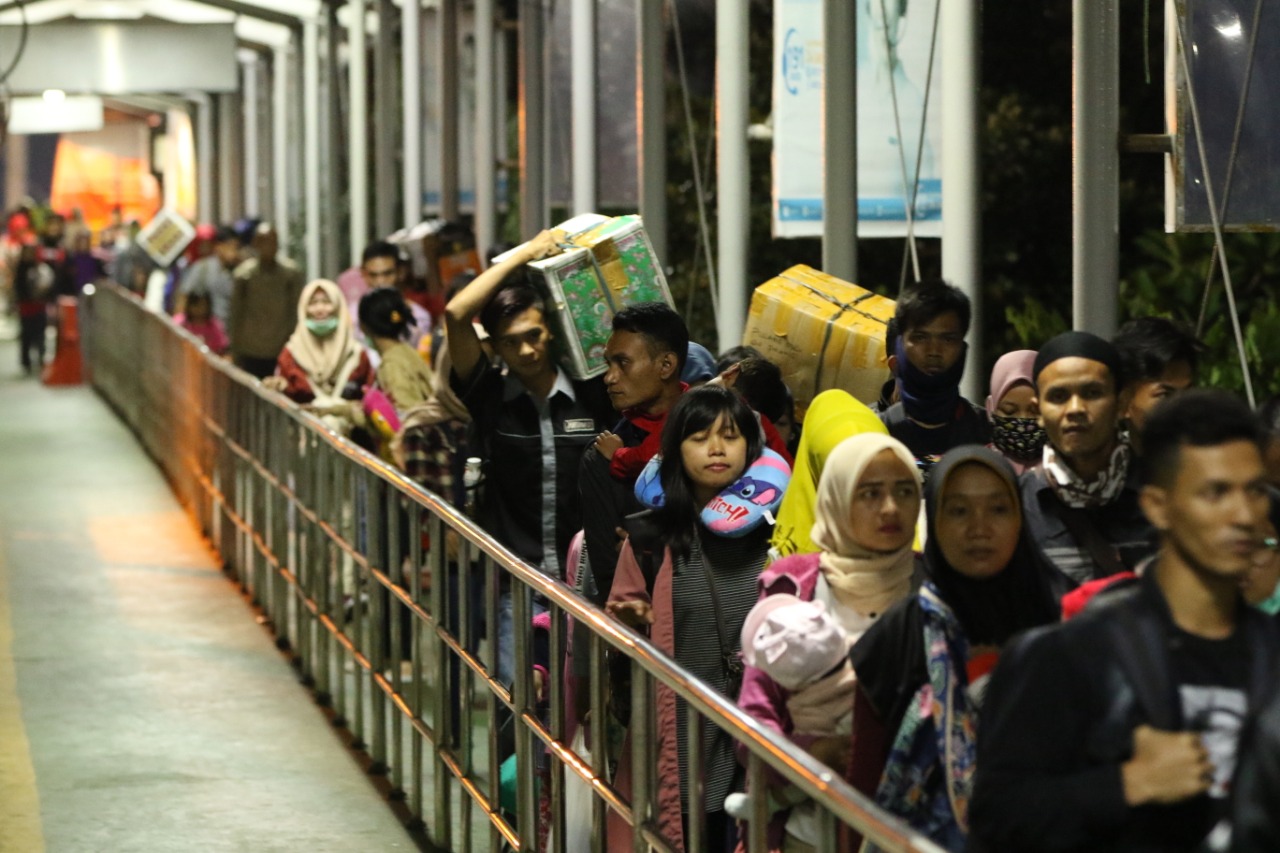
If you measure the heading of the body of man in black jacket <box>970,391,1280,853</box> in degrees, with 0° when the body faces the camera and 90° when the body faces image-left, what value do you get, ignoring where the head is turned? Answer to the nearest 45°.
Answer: approximately 315°

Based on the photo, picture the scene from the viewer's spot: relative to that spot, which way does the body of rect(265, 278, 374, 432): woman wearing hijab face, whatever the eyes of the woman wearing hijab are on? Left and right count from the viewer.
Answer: facing the viewer

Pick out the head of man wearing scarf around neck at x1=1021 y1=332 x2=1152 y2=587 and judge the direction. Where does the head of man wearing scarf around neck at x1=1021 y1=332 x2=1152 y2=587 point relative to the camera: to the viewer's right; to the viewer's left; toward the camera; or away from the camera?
toward the camera

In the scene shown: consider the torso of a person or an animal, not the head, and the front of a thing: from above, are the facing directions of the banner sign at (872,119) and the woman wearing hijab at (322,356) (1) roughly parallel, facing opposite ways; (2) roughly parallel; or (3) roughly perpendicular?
roughly parallel

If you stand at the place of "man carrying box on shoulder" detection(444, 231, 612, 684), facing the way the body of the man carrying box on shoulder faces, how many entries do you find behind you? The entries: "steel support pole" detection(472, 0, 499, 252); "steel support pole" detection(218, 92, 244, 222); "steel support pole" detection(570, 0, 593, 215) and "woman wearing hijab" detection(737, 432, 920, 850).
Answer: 3

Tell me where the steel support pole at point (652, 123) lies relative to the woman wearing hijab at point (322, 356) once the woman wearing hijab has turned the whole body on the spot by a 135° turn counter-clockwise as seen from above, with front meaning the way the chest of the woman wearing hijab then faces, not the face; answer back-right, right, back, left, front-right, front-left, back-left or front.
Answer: front-right

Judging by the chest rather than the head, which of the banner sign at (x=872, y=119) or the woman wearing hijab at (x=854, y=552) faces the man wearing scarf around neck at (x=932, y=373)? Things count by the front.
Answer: the banner sign

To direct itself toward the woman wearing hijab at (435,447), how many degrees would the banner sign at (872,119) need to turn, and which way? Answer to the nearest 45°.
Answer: approximately 45° to its right

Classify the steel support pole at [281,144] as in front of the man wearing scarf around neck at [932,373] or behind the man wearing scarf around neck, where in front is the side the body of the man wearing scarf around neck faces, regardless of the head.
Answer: behind

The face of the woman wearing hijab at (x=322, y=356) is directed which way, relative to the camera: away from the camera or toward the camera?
toward the camera

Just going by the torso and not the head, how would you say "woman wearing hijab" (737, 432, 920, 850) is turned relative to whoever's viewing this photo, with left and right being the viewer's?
facing the viewer and to the right of the viewer

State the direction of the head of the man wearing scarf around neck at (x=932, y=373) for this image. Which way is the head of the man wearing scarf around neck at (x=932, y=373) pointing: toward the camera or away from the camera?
toward the camera

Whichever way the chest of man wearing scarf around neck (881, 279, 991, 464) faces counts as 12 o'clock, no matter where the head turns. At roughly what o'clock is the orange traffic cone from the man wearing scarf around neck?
The orange traffic cone is roughly at 5 o'clock from the man wearing scarf around neck.

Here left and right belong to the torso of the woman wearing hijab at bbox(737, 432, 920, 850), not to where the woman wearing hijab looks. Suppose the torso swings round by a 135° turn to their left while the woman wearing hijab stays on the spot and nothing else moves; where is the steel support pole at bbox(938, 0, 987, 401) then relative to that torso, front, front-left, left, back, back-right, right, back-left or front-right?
front

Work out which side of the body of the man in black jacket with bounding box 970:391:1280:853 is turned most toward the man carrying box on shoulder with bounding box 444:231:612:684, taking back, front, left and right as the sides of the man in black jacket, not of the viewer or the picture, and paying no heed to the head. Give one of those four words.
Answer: back

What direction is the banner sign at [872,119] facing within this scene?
toward the camera

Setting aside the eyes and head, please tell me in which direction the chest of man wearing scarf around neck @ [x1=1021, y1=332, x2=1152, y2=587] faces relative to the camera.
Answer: toward the camera

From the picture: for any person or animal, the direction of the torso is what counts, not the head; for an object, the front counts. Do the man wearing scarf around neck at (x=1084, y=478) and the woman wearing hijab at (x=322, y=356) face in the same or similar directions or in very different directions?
same or similar directions

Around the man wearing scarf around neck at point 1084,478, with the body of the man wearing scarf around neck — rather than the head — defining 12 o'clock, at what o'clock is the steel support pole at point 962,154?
The steel support pole is roughly at 6 o'clock from the man wearing scarf around neck.

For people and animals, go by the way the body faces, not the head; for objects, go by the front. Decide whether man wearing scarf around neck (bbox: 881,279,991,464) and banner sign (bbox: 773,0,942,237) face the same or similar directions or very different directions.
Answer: same or similar directions
